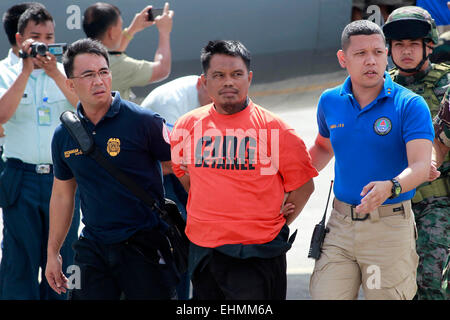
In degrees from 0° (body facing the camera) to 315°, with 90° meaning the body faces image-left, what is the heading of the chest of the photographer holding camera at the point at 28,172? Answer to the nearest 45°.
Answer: approximately 315°

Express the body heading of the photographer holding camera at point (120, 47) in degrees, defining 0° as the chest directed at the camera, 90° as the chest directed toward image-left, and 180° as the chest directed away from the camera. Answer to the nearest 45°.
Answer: approximately 225°

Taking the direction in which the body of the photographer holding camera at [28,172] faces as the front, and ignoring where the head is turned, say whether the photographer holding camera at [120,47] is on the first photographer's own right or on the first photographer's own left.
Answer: on the first photographer's own left

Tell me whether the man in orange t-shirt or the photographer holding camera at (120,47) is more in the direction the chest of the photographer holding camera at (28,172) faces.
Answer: the man in orange t-shirt

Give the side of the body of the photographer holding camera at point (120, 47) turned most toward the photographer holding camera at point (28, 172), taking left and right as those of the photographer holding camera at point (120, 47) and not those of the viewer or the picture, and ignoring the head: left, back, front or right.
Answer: back

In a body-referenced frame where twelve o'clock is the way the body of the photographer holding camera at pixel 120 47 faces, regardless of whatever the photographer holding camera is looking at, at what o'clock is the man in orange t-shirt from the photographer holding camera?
The man in orange t-shirt is roughly at 4 o'clock from the photographer holding camera.
